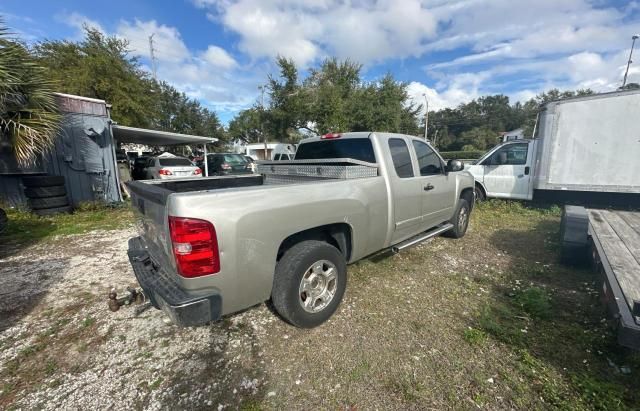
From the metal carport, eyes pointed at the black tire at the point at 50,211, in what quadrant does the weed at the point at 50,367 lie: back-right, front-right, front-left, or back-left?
front-left

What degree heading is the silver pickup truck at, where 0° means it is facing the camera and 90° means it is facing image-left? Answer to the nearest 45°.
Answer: approximately 225°

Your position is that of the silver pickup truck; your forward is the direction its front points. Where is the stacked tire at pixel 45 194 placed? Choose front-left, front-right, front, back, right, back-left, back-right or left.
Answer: left

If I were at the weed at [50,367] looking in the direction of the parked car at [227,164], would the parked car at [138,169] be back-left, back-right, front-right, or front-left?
front-left

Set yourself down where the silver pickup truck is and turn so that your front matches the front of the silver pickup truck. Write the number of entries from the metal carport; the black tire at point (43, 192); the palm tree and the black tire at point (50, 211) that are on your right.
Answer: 0

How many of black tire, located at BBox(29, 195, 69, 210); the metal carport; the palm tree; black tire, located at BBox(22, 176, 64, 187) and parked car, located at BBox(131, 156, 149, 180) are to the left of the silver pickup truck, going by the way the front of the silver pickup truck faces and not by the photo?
5

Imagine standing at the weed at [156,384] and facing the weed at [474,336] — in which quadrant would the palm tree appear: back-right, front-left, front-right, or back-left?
back-left

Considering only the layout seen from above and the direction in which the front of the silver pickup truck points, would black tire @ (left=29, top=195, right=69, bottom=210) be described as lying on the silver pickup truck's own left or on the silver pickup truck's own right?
on the silver pickup truck's own left

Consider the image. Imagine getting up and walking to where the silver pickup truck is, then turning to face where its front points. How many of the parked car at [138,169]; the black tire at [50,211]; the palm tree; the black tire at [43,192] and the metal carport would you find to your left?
5

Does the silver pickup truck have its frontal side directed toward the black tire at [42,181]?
no

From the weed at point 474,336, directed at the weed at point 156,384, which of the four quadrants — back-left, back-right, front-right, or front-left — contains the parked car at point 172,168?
front-right

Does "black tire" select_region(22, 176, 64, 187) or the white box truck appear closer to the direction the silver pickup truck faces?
the white box truck

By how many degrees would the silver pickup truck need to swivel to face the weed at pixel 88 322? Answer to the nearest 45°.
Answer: approximately 135° to its left

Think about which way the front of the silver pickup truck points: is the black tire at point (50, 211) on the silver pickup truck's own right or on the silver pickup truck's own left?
on the silver pickup truck's own left

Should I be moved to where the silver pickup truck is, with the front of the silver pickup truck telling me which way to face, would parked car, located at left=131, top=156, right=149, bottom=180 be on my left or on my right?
on my left

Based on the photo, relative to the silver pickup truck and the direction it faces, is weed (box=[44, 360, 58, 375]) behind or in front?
behind

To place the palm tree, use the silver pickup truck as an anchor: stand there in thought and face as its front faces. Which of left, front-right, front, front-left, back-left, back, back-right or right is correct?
left

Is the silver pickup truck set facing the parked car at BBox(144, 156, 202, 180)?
no
